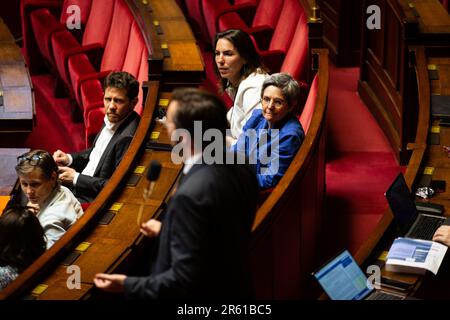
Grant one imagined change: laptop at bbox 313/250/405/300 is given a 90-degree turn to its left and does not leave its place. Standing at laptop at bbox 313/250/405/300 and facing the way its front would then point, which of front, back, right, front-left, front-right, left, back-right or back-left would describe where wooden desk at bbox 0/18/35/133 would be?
left

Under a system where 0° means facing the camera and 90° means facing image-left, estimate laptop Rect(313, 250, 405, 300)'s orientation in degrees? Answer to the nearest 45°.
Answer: approximately 315°

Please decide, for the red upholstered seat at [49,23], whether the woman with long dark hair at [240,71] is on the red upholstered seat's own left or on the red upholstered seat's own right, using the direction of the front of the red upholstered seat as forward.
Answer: on the red upholstered seat's own left

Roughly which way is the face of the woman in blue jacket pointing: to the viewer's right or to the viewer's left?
to the viewer's left
